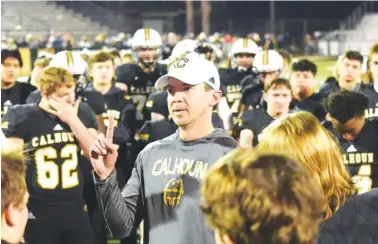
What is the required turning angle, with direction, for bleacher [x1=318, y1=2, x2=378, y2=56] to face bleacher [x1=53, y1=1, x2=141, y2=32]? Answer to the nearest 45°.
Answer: approximately 45° to its right

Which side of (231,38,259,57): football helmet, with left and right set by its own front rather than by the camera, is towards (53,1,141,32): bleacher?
back

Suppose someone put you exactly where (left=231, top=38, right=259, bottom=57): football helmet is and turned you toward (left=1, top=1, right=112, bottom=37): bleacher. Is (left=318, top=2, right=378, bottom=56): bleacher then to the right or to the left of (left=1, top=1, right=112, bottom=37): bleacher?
right

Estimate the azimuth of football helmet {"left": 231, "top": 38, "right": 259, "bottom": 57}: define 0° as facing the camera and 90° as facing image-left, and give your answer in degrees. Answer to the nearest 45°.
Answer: approximately 0°

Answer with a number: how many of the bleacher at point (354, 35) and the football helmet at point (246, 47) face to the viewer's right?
0

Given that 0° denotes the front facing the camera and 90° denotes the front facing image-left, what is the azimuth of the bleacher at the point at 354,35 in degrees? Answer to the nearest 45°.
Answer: approximately 45°

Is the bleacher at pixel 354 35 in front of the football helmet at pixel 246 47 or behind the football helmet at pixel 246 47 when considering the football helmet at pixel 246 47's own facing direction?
behind
